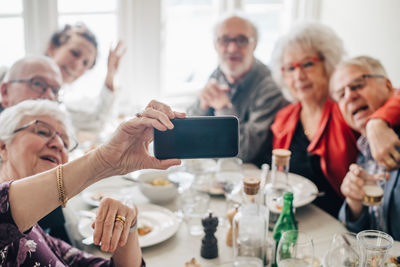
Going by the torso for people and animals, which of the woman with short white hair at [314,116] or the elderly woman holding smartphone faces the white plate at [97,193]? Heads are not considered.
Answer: the woman with short white hair

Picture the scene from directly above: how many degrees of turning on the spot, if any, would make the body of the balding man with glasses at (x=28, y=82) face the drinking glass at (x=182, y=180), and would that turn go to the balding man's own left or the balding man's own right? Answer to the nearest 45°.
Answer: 0° — they already face it

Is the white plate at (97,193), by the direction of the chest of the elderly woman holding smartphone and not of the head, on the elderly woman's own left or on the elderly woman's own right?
on the elderly woman's own left

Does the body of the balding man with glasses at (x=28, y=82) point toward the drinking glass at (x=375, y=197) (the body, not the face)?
yes

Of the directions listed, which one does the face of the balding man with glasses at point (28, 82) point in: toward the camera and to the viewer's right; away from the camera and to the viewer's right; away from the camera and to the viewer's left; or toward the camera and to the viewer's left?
toward the camera and to the viewer's right
